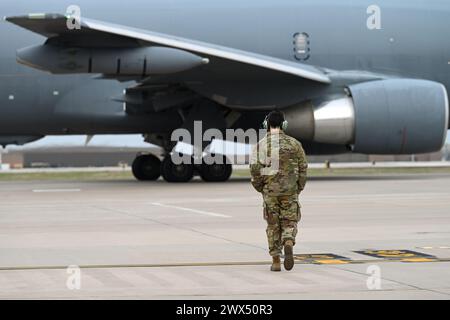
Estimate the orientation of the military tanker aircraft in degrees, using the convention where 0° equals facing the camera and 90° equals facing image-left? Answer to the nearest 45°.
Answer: approximately 270°
